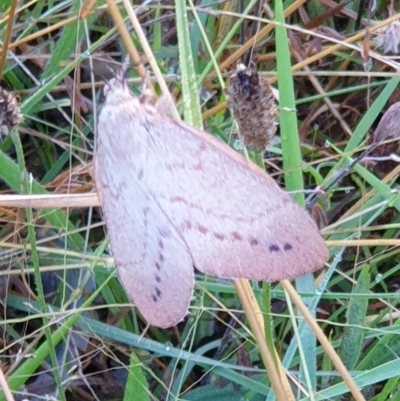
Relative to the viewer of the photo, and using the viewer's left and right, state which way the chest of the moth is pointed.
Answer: facing away from the viewer and to the left of the viewer
